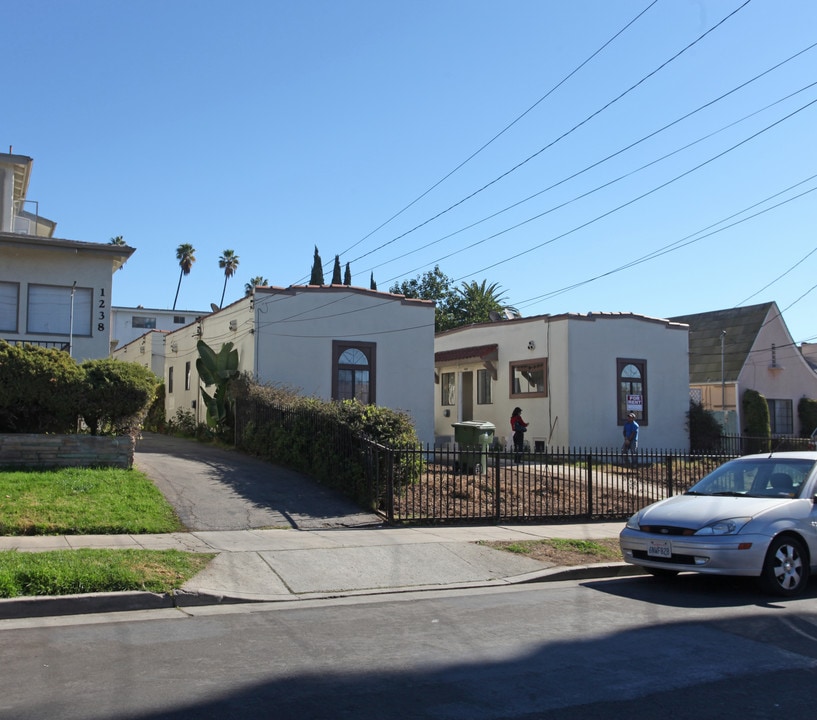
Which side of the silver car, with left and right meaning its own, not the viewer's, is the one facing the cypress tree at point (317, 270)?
right

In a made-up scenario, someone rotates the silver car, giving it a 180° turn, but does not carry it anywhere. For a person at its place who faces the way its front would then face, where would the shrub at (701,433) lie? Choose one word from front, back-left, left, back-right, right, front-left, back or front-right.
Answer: front-left

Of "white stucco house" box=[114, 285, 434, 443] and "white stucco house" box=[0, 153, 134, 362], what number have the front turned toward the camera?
2

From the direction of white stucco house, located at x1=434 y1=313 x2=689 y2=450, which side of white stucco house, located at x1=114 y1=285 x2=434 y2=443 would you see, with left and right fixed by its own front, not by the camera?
left

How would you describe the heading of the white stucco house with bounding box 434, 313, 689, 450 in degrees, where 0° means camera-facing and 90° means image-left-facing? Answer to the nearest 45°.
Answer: approximately 45°

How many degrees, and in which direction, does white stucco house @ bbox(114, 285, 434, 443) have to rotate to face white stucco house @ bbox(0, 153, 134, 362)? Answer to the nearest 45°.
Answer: approximately 90° to its right

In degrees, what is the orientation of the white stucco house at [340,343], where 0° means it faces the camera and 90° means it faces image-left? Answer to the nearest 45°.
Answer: approximately 0°

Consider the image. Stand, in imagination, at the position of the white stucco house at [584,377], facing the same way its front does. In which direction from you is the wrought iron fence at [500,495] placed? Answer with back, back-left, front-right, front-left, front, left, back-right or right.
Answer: front-left

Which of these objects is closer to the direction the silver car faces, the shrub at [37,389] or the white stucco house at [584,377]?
the shrub

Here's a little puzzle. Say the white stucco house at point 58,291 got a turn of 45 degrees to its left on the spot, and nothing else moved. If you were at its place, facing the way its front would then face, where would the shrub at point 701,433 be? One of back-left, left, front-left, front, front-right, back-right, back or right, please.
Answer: front-left

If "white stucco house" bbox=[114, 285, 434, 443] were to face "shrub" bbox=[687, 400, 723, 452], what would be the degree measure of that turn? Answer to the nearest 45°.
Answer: approximately 90° to its left

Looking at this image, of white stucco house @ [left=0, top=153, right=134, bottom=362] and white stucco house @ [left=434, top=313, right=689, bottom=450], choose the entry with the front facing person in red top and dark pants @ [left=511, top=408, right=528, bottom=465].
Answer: white stucco house @ [left=434, top=313, right=689, bottom=450]
